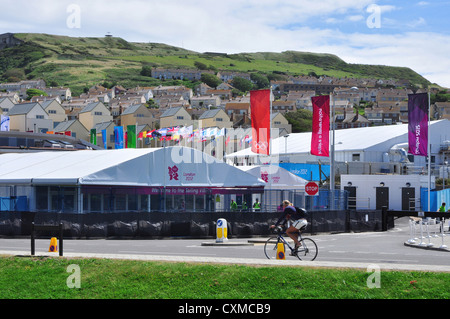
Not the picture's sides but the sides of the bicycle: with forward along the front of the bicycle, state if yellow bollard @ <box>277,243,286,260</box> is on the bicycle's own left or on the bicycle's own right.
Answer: on the bicycle's own left
